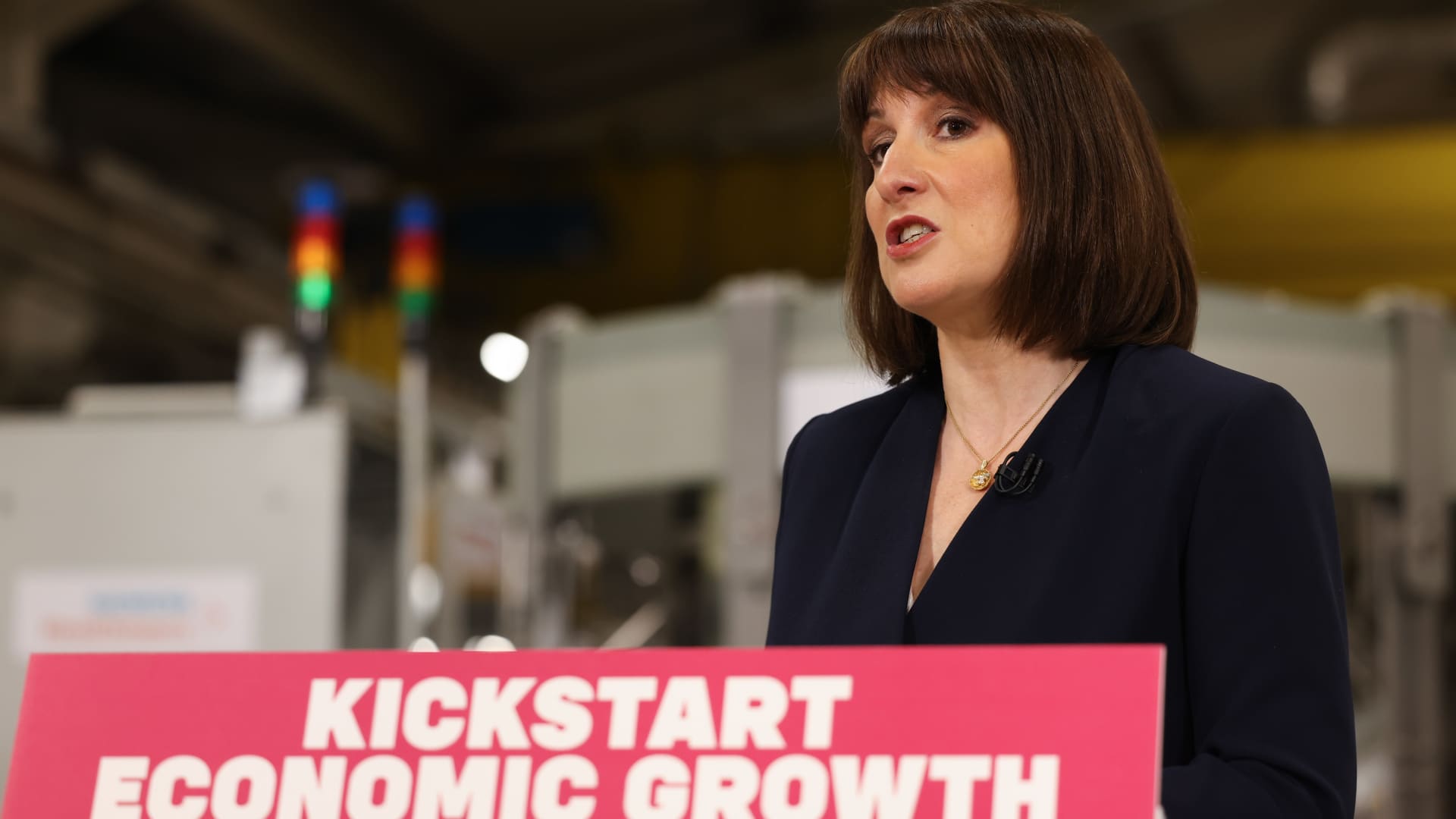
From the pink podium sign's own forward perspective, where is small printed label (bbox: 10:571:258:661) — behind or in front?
behind

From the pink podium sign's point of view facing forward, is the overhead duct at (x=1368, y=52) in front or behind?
behind

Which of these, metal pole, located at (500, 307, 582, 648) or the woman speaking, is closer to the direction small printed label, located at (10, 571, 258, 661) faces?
the woman speaking

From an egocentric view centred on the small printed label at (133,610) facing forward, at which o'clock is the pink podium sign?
The pink podium sign is roughly at 12 o'clock from the small printed label.

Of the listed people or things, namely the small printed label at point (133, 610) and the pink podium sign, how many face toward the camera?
2

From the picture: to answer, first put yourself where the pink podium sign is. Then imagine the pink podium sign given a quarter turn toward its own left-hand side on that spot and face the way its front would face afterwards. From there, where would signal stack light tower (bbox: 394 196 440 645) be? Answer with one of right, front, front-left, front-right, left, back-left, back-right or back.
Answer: left

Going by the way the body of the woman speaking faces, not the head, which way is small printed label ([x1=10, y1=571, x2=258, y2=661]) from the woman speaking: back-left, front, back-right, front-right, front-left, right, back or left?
right

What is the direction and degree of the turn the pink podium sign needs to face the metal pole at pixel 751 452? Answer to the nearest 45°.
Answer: approximately 180°
